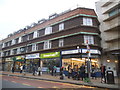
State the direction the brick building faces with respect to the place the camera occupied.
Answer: facing the viewer and to the left of the viewer
